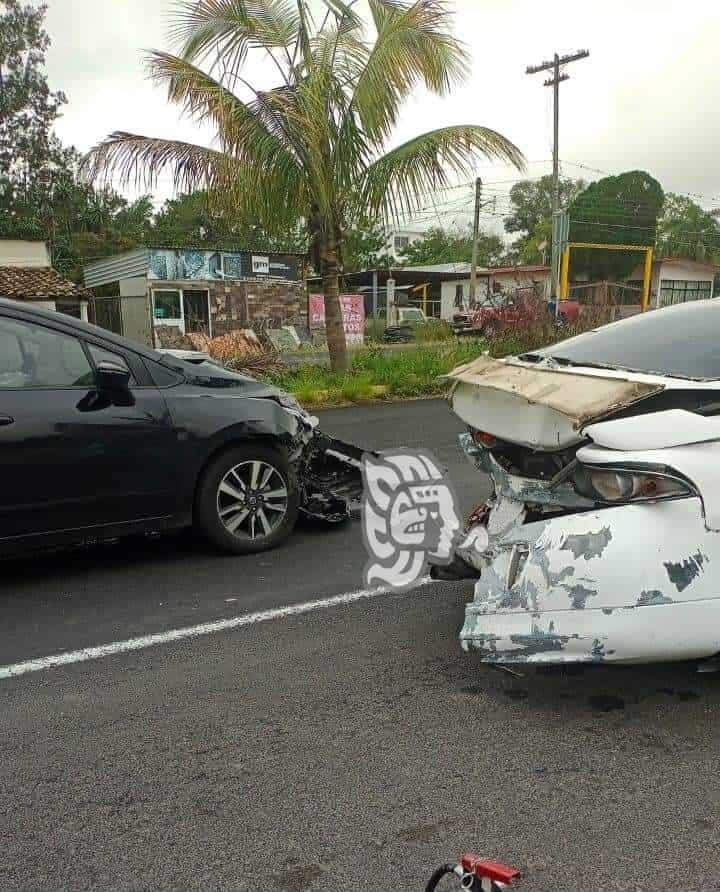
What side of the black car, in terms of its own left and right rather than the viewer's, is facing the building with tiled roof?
left

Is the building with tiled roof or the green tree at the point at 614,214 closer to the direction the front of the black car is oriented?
the green tree

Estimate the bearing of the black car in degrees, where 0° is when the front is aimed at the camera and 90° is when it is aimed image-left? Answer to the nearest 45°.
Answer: approximately 270°

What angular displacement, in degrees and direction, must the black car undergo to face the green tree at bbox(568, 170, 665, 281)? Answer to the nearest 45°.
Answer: approximately 45° to its left

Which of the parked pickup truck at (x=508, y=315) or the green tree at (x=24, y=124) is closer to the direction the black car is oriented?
the parked pickup truck

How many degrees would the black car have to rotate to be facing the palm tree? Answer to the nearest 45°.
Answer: approximately 90° to its left

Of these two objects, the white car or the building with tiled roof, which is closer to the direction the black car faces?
the white car

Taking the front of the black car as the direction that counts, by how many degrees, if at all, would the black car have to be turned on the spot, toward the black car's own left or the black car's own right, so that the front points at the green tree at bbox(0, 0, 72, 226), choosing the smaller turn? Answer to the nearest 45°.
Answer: approximately 90° to the black car's own left

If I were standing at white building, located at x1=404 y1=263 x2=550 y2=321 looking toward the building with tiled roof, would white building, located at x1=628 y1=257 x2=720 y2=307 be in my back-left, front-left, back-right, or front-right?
back-left

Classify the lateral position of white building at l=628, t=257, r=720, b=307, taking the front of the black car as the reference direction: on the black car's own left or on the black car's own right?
on the black car's own left

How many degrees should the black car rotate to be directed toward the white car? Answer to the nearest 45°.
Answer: approximately 45° to its right

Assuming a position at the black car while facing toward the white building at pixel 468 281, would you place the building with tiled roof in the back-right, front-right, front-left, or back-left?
front-left

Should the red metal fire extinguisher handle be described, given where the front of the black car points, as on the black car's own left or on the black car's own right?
on the black car's own right
